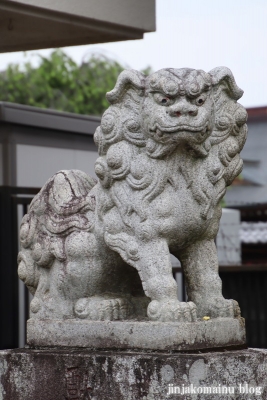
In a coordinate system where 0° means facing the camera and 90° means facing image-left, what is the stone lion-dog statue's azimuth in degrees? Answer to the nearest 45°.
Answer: approximately 315°

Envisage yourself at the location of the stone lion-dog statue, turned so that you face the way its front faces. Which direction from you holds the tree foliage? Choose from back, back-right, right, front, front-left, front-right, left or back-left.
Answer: back-left
